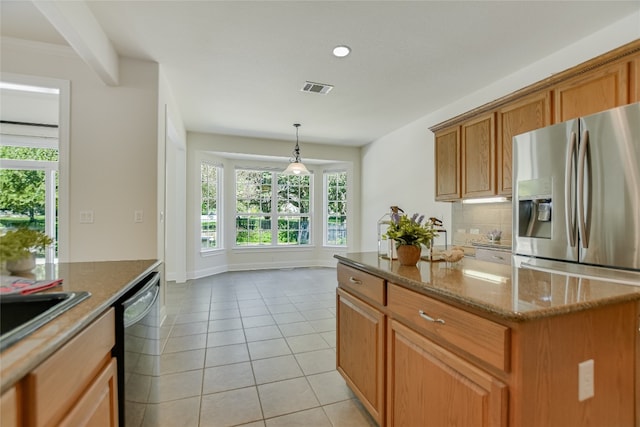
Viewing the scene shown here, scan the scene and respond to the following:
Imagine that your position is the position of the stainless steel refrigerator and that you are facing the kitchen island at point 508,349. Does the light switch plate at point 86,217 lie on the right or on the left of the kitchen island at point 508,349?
right

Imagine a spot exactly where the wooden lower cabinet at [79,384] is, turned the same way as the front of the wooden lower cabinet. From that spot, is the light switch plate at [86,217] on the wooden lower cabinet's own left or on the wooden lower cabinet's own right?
on the wooden lower cabinet's own left

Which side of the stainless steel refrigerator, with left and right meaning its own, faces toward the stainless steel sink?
front

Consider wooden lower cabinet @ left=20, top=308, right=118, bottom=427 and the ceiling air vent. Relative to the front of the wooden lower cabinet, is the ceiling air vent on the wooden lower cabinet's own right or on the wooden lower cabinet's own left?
on the wooden lower cabinet's own left

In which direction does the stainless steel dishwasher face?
to the viewer's right

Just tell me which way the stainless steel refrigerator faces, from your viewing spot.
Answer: facing the viewer and to the left of the viewer

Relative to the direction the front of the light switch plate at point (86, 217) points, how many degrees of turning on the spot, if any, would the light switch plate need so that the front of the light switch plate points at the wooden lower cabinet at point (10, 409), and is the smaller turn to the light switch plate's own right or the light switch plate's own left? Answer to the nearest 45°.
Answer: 0° — it already faces it

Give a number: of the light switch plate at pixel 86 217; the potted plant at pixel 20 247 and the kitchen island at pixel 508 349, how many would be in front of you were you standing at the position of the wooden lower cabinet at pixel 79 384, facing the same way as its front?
1

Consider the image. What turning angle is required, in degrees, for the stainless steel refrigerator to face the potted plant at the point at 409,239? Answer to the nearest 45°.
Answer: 0° — it already faces it

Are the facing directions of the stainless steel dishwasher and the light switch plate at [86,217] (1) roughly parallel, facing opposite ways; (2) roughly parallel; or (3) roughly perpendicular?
roughly perpendicular

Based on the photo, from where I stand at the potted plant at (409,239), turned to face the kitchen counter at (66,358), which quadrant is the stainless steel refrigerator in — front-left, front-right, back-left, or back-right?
back-left

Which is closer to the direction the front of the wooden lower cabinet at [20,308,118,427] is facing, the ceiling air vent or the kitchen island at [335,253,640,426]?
the kitchen island

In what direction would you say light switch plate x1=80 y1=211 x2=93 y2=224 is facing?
toward the camera
